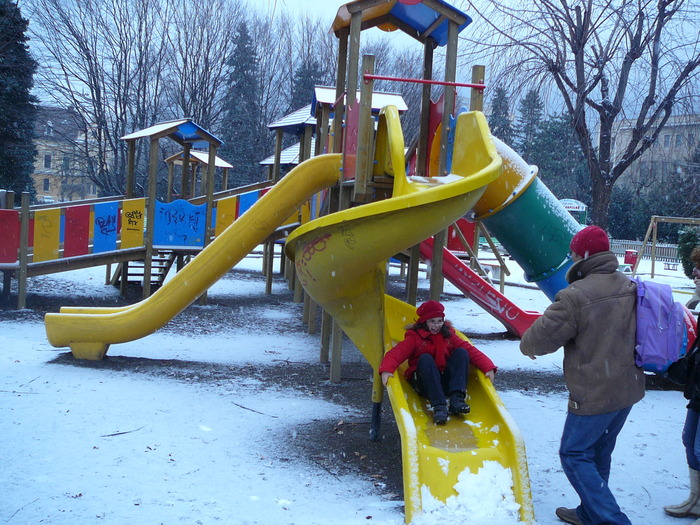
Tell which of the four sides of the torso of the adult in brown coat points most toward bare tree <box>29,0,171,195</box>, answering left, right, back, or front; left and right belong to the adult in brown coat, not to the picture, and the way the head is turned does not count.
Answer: front

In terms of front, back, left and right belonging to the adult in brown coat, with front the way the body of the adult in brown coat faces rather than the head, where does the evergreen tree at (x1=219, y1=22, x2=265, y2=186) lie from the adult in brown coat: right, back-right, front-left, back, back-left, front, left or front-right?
front

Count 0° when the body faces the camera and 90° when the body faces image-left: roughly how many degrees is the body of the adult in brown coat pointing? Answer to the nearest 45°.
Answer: approximately 135°

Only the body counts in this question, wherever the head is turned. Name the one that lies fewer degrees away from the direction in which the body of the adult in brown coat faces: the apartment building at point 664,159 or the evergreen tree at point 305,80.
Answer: the evergreen tree

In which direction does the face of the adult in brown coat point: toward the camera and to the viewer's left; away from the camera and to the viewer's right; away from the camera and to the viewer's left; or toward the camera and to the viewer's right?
away from the camera and to the viewer's left

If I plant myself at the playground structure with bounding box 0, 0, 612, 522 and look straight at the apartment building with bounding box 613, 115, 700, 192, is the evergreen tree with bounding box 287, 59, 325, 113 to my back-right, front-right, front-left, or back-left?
front-left

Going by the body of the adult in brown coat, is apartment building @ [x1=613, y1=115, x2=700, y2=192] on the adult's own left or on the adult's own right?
on the adult's own right

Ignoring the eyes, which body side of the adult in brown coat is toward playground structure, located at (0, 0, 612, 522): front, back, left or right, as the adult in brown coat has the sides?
front

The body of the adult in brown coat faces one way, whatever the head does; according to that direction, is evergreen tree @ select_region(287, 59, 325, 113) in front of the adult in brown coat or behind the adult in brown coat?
in front

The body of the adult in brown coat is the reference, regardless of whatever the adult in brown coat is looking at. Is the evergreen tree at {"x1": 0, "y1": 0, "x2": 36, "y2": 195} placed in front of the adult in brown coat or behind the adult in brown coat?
in front
